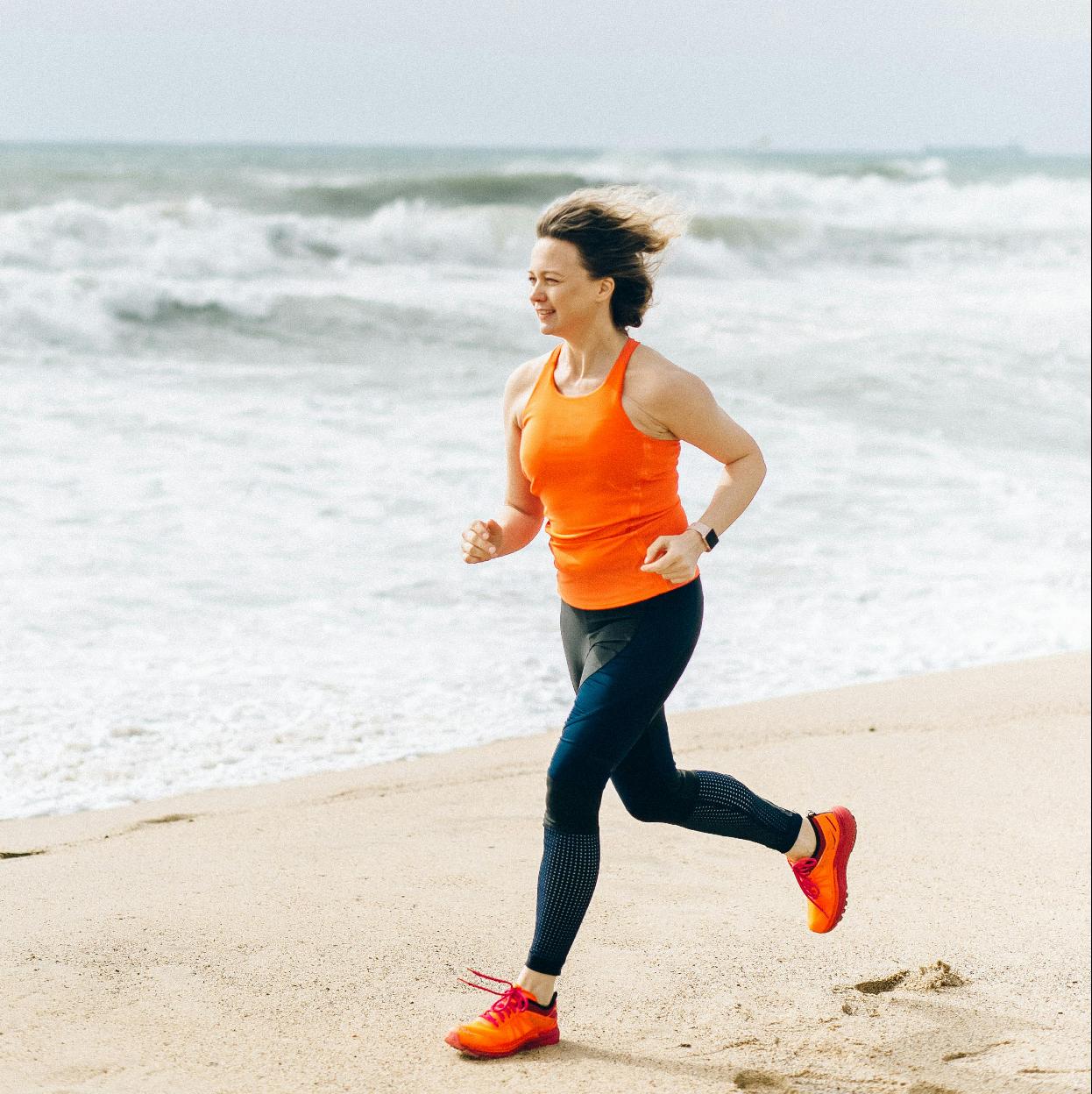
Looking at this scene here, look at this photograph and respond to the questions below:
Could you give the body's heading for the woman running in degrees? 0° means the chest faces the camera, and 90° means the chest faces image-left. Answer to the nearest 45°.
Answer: approximately 45°
